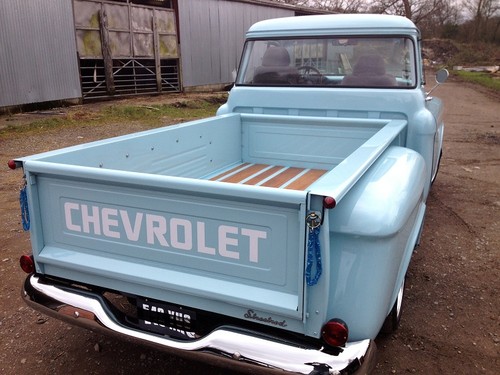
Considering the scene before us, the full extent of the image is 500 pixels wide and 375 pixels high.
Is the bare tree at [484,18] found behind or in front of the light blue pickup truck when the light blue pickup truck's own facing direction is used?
in front

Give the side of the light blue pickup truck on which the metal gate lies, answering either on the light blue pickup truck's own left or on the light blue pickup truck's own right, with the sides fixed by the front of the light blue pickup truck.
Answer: on the light blue pickup truck's own left

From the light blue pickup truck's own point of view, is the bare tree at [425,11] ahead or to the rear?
ahead

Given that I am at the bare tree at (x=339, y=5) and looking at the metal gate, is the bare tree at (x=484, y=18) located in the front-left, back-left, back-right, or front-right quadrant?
back-left

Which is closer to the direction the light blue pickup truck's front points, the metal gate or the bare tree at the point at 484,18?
the bare tree

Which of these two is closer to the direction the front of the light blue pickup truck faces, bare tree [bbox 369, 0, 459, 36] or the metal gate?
the bare tree

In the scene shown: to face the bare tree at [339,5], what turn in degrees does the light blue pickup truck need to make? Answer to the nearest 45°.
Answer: approximately 45° to its left

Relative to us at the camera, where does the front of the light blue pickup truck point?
facing away from the viewer and to the right of the viewer

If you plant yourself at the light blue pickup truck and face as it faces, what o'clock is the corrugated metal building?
The corrugated metal building is roughly at 10 o'clock from the light blue pickup truck.

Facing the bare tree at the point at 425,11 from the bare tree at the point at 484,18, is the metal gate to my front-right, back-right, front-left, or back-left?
front-left
